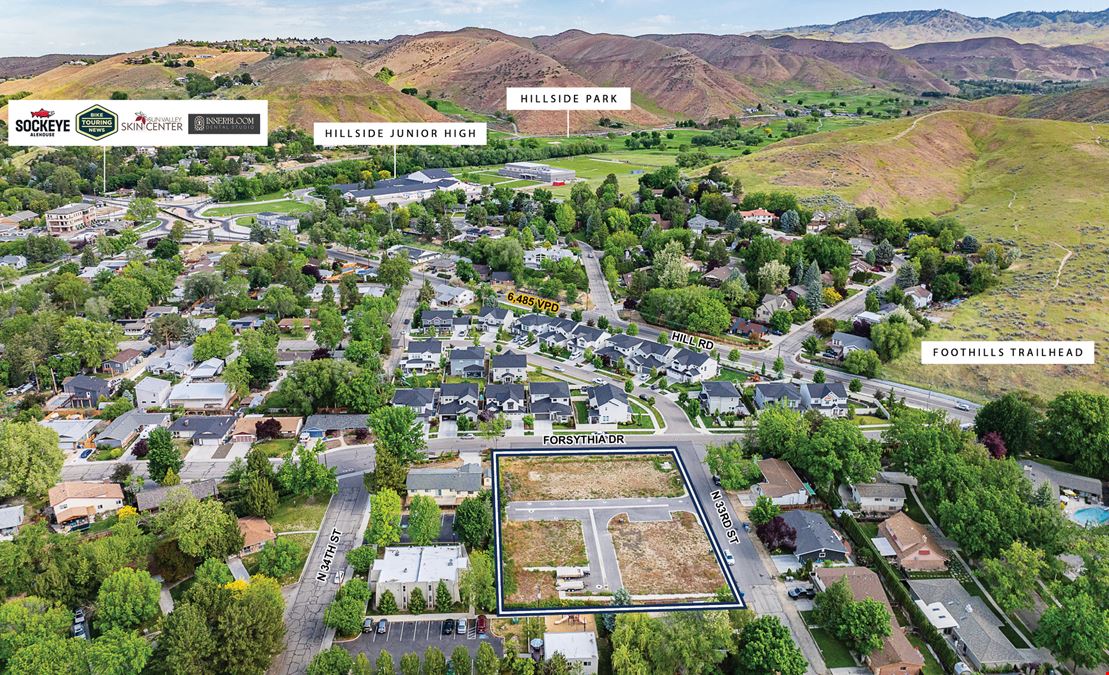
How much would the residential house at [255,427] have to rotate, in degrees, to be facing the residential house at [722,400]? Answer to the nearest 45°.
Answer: approximately 90° to its left

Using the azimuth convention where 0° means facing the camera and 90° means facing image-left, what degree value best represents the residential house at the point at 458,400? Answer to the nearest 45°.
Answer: approximately 0°

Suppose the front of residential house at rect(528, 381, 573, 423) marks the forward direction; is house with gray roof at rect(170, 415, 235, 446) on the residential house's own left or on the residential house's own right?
on the residential house's own right

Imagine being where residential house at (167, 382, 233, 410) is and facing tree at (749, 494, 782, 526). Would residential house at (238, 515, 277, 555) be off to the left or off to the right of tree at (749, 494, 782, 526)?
right
